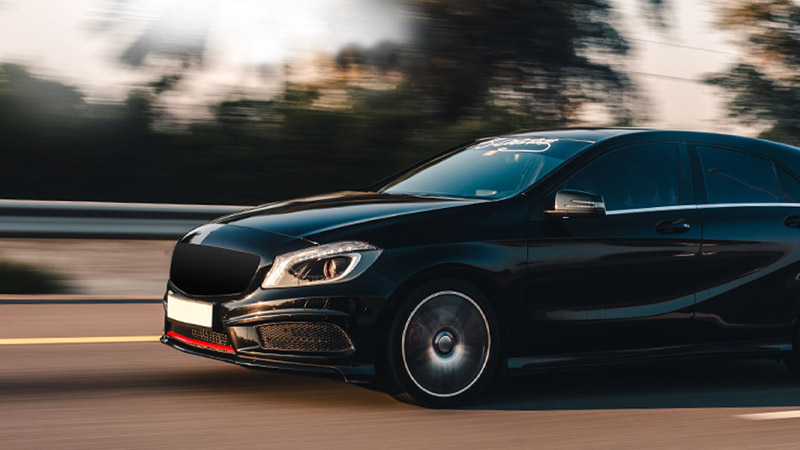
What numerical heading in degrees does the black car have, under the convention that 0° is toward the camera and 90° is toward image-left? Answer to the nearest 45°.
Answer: approximately 45°

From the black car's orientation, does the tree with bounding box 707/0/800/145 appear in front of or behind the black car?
behind

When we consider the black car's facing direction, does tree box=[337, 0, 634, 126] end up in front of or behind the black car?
behind

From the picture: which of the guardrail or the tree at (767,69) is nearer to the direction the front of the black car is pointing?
the guardrail

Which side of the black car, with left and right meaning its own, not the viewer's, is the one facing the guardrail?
right

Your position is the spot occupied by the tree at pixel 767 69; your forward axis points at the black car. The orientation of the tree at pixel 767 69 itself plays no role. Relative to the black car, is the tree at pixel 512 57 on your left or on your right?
right
